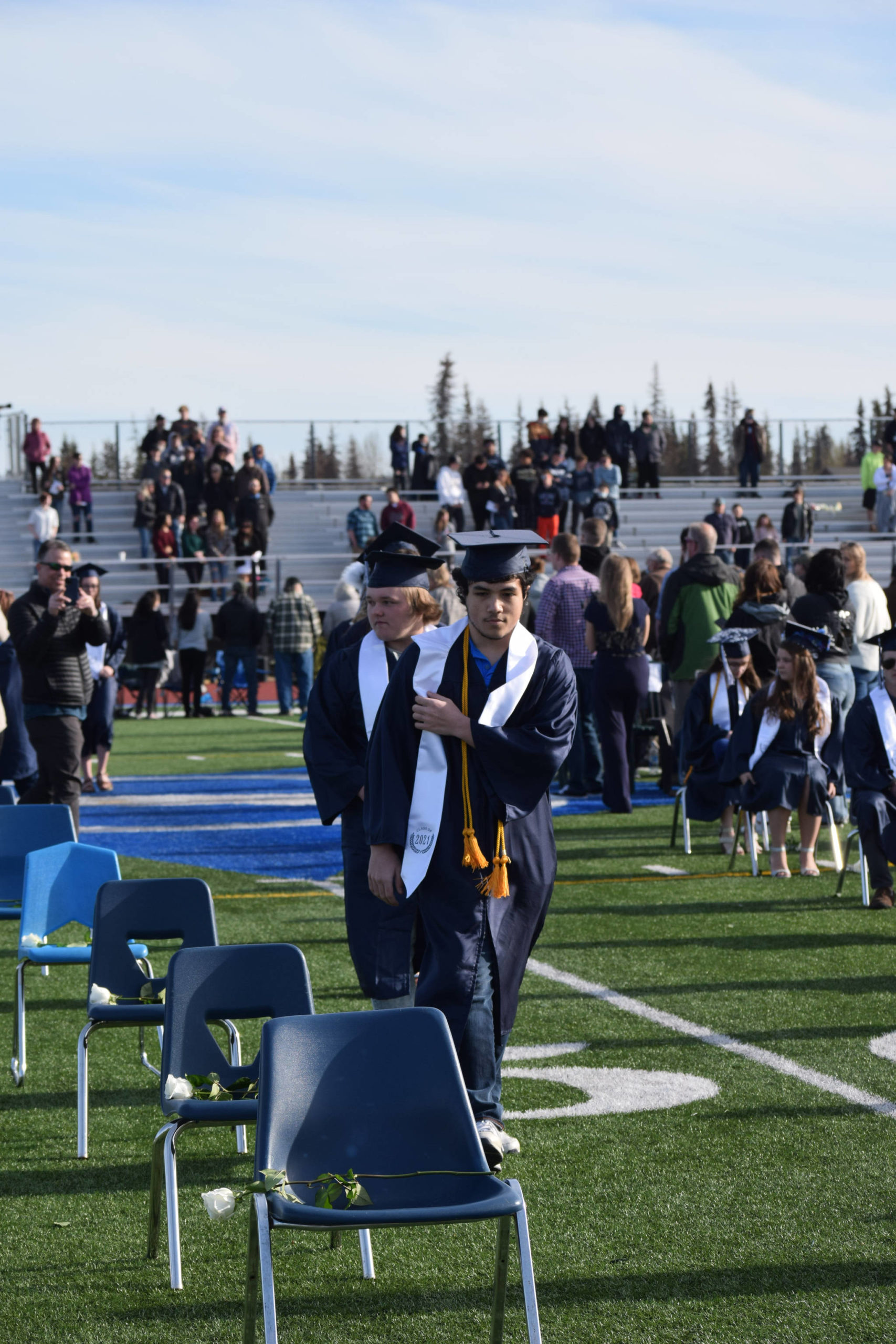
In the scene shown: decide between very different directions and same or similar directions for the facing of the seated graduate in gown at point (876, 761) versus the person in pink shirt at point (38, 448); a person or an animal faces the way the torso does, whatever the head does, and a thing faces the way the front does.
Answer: same or similar directions

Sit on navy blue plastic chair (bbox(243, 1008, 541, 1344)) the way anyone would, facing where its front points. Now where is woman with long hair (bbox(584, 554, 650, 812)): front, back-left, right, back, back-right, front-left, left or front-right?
back

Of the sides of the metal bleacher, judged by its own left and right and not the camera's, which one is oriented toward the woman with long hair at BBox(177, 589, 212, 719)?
front

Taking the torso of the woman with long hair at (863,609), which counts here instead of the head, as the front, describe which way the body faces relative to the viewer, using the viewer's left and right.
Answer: facing away from the viewer and to the left of the viewer

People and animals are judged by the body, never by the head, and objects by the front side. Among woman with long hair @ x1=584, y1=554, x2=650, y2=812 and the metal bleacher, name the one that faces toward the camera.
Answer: the metal bleacher

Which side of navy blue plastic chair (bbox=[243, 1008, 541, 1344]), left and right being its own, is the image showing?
front

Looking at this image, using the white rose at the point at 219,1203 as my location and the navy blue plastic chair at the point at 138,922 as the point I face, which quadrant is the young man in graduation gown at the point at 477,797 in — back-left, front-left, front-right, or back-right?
front-right

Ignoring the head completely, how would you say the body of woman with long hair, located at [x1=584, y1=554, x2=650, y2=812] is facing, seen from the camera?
away from the camera

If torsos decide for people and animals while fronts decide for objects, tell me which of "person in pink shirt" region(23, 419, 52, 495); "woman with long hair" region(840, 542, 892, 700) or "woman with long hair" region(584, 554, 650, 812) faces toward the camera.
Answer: the person in pink shirt

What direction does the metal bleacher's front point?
toward the camera

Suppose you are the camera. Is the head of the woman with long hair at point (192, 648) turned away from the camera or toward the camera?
away from the camera

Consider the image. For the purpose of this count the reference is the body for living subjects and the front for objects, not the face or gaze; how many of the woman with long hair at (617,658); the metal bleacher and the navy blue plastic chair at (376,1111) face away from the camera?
1

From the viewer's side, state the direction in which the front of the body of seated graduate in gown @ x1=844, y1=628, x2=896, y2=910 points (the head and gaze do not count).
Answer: toward the camera

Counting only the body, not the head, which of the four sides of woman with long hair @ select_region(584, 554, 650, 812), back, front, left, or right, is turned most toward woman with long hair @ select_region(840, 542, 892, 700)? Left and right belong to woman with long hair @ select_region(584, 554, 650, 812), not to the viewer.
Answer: right

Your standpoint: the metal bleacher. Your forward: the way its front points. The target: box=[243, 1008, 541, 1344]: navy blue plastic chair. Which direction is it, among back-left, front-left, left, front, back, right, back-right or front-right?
front
